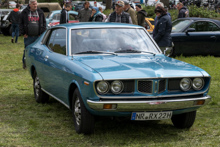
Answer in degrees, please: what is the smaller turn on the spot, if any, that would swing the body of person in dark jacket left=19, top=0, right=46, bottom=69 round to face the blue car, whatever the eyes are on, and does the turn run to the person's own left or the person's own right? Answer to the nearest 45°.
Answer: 0° — they already face it

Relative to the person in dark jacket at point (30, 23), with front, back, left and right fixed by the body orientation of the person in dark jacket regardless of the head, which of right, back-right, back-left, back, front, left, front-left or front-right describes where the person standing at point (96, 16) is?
back-left

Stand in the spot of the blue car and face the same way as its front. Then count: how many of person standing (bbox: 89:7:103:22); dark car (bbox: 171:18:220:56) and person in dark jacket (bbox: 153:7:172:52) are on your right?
0

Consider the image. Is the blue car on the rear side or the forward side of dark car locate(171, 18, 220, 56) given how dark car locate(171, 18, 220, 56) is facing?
on the forward side

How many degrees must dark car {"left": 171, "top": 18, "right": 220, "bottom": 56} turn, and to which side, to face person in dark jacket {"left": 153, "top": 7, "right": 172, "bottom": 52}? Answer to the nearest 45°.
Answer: approximately 45° to its left

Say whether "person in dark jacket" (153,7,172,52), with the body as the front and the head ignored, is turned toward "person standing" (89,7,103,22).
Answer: no

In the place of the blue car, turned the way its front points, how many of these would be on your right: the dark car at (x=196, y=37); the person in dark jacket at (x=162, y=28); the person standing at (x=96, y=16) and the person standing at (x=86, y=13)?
0

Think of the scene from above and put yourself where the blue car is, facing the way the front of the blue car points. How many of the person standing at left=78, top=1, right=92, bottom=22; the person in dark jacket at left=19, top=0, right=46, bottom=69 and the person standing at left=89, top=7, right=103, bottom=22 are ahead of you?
0

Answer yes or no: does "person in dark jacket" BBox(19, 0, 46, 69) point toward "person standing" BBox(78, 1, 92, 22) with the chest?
no

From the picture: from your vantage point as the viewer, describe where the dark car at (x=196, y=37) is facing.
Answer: facing the viewer and to the left of the viewer

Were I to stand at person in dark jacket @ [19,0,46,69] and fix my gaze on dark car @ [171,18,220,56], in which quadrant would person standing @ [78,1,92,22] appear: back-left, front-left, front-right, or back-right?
front-left

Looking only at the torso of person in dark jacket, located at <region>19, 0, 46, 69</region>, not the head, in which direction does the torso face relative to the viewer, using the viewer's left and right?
facing the viewer

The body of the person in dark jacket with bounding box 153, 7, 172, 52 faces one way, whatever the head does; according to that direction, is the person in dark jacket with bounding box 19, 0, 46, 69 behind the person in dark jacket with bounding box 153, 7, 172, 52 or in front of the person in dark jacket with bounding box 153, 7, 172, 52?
in front

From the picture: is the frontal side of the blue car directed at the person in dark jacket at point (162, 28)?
no

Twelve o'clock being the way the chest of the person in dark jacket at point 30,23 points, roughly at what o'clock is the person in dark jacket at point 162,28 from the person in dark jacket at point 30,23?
the person in dark jacket at point 162,28 is roughly at 10 o'clock from the person in dark jacket at point 30,23.
